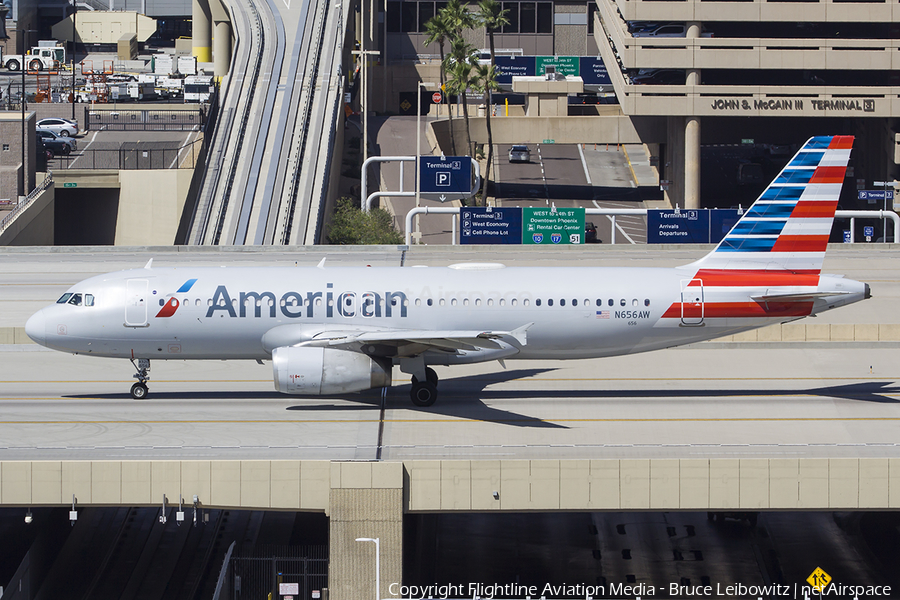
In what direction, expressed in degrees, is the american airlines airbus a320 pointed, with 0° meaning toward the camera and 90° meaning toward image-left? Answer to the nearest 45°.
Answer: approximately 90°

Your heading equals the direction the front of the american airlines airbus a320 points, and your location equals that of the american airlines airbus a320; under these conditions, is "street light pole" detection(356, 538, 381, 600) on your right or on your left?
on your left

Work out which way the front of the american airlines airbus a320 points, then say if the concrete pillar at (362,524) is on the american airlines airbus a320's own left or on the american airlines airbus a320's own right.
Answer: on the american airlines airbus a320's own left
